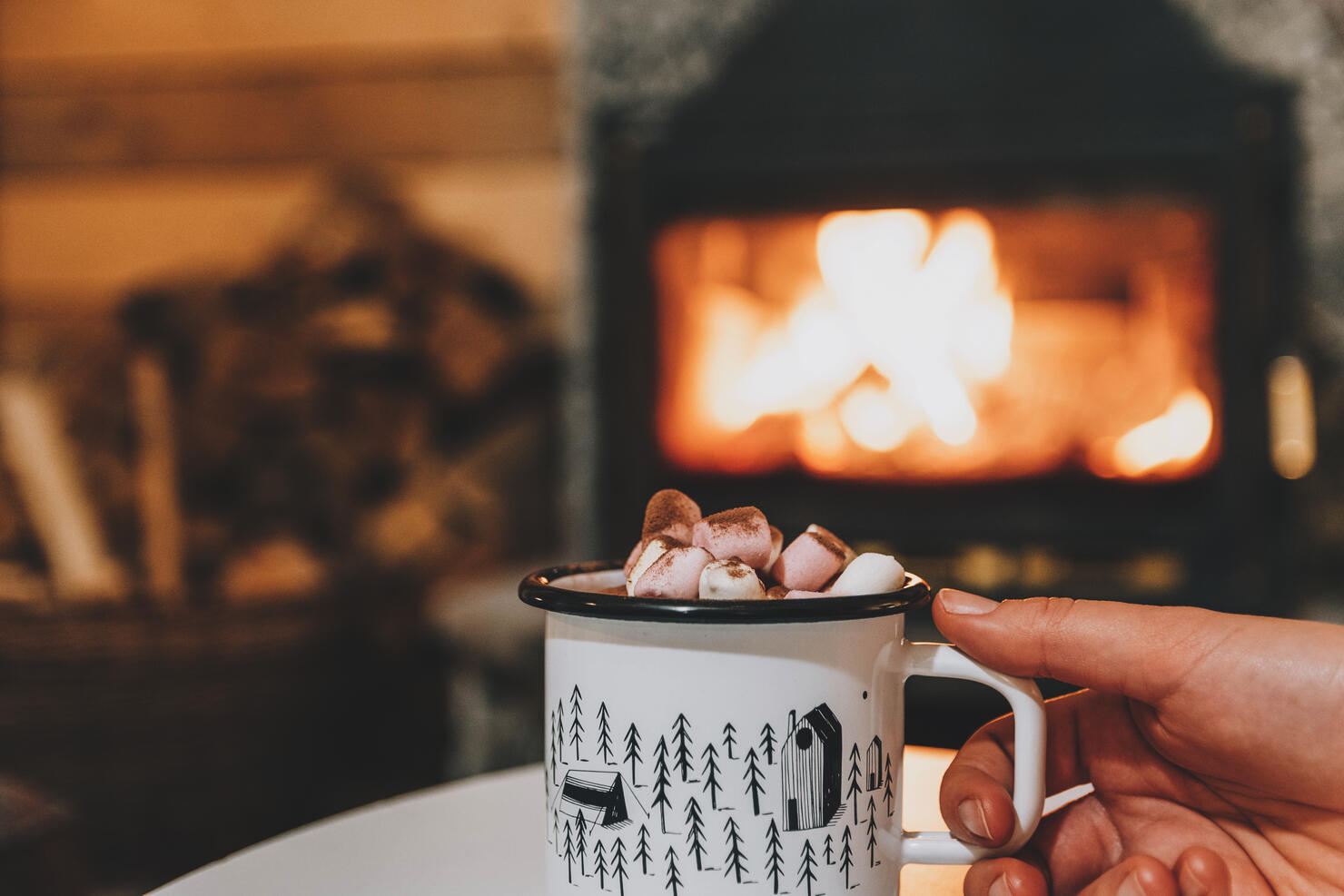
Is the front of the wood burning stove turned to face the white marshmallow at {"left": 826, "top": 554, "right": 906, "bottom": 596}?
yes

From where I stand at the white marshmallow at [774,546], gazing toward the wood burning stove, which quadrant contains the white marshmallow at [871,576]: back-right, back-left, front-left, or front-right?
back-right

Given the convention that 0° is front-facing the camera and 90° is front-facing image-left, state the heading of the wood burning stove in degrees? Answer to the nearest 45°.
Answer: approximately 0°

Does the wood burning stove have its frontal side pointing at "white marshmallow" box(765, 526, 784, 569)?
yes

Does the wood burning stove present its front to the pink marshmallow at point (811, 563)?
yes
